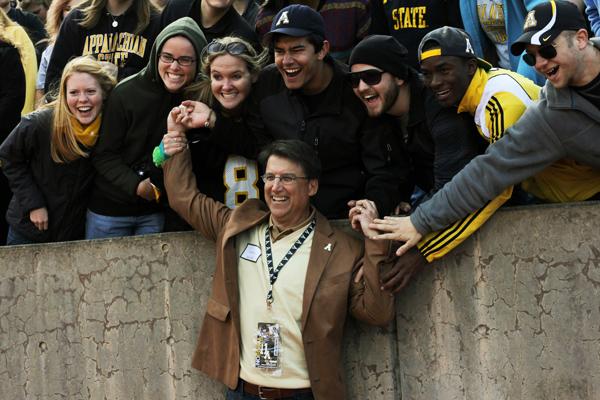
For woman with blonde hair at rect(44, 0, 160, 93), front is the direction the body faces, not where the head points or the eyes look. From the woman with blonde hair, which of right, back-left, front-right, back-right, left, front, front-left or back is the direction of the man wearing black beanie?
front-left

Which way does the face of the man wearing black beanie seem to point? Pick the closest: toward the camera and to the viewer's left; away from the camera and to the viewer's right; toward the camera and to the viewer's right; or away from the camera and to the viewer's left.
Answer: toward the camera and to the viewer's left

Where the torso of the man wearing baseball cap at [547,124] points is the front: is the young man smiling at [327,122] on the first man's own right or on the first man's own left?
on the first man's own right

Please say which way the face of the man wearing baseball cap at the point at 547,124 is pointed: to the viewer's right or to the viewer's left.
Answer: to the viewer's left

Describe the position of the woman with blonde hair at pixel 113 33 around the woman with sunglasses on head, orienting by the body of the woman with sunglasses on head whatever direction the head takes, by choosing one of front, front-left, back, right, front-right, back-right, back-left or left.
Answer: back-right

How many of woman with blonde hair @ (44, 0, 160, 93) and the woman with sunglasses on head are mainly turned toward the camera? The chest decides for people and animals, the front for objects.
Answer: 2

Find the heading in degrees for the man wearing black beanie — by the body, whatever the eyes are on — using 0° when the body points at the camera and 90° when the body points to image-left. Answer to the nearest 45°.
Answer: approximately 45°
